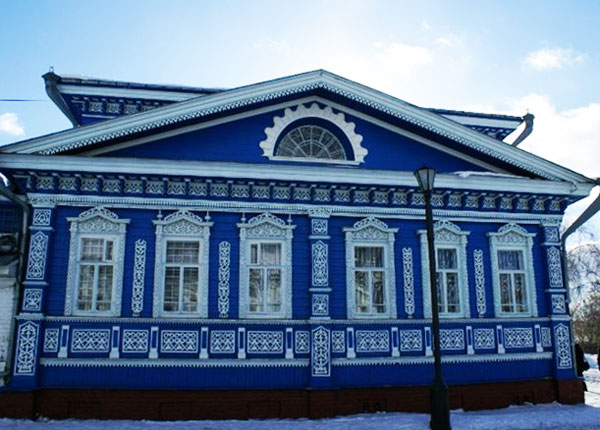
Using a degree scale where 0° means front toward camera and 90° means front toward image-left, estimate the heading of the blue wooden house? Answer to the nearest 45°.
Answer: approximately 0°

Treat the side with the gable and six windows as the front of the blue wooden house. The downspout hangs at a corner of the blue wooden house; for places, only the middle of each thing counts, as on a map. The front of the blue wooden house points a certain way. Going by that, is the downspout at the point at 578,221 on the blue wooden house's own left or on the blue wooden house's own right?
on the blue wooden house's own left

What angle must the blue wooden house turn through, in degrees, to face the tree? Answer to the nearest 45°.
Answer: approximately 135° to its left

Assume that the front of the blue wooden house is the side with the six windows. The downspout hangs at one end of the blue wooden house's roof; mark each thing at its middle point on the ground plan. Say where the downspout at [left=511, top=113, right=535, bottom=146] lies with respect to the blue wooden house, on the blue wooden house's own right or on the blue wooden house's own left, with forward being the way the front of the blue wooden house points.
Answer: on the blue wooden house's own left
